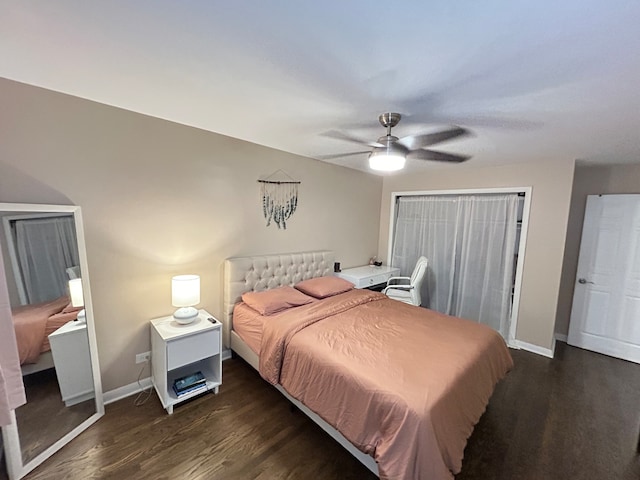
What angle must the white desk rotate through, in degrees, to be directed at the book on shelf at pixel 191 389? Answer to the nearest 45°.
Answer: approximately 90° to its right

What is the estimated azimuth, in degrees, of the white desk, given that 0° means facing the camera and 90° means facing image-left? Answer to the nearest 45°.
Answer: approximately 315°

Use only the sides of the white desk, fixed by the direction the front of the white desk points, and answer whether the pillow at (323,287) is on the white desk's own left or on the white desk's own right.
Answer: on the white desk's own right

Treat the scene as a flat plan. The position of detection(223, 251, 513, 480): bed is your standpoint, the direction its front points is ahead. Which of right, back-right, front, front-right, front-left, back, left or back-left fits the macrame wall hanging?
back

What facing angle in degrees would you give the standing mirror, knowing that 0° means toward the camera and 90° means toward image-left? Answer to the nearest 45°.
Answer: approximately 315°

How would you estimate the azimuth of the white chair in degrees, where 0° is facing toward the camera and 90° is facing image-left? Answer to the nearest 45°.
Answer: approximately 90°

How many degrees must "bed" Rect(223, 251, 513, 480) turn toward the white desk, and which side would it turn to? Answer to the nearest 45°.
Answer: approximately 135° to its left

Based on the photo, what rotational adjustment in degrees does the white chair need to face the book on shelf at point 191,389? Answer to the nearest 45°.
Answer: approximately 45° to its left
